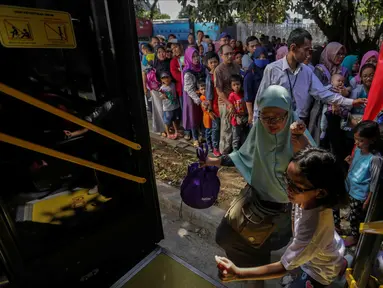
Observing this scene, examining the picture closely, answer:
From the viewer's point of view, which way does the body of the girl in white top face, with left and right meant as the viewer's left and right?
facing to the left of the viewer

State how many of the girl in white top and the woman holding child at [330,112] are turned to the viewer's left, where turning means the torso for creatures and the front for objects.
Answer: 1

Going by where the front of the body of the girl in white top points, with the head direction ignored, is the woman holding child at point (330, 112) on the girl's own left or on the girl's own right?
on the girl's own right

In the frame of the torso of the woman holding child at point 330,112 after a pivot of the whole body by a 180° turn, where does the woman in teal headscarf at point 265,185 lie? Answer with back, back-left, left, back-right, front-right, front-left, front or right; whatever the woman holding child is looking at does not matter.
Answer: back-left

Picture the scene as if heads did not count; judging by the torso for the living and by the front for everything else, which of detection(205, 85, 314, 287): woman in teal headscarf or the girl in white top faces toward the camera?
the woman in teal headscarf

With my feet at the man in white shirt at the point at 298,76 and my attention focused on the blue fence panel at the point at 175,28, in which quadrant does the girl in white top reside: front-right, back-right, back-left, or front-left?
back-left

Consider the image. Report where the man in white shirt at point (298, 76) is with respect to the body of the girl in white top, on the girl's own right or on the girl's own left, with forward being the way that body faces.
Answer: on the girl's own right

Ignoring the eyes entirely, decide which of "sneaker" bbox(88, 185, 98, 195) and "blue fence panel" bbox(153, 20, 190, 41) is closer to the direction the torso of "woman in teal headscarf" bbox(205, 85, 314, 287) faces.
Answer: the sneaker

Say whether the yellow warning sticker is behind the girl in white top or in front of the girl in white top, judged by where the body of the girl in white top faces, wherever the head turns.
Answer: in front

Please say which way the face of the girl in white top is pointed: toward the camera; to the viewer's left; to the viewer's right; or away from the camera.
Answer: to the viewer's left

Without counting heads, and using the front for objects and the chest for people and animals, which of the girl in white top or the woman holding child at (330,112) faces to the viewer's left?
the girl in white top

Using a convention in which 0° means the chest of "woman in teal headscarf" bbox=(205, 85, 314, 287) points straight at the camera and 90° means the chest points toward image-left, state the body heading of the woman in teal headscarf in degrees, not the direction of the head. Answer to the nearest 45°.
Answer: approximately 0°

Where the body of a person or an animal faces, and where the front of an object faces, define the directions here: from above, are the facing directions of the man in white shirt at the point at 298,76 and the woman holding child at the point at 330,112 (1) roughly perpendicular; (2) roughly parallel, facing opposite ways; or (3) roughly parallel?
roughly parallel
